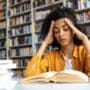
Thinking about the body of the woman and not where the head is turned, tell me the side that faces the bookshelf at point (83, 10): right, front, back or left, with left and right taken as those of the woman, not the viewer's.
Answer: back

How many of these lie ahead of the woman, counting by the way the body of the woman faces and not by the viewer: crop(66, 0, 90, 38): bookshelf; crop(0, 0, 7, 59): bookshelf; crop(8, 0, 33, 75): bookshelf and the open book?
1

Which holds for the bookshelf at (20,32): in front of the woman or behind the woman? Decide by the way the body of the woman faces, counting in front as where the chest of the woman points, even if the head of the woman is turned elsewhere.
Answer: behind

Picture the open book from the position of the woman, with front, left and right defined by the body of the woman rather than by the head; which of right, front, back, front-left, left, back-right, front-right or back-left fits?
front

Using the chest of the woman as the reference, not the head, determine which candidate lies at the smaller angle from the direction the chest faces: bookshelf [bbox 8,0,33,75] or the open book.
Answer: the open book

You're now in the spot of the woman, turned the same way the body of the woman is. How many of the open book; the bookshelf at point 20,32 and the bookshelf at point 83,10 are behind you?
2

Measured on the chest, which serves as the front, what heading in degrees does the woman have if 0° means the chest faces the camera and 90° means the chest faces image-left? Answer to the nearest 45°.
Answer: approximately 0°

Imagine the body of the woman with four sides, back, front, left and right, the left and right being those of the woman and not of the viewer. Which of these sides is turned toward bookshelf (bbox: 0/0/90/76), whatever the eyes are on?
back
